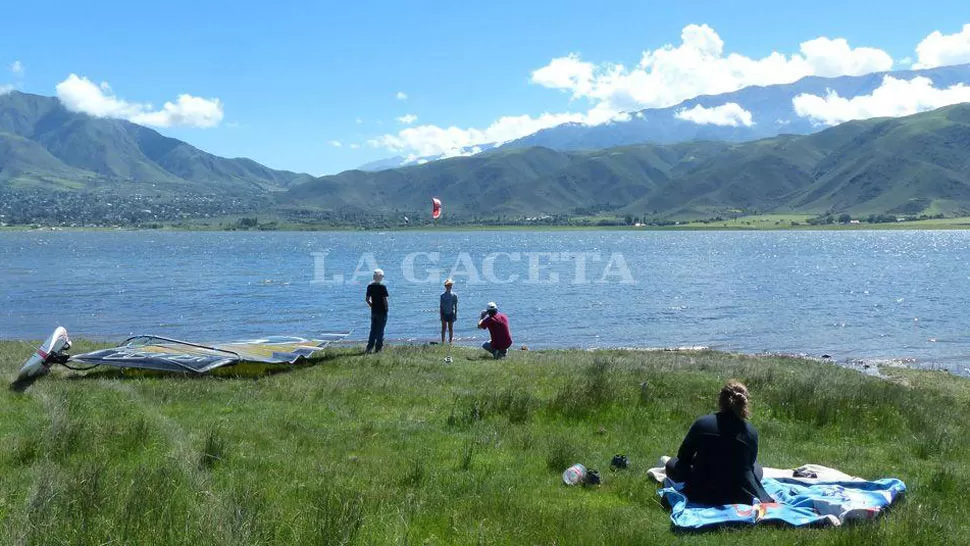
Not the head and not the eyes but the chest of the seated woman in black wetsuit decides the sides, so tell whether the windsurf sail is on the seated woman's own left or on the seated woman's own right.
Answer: on the seated woman's own left

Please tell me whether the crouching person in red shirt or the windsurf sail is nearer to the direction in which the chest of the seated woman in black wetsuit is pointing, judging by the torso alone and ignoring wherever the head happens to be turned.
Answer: the crouching person in red shirt

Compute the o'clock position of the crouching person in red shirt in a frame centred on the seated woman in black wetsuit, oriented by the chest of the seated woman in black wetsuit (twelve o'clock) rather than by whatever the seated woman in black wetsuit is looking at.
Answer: The crouching person in red shirt is roughly at 11 o'clock from the seated woman in black wetsuit.

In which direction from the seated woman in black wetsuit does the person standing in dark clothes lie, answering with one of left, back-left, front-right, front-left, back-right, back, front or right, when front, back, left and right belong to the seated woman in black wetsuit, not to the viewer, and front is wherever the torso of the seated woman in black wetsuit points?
front-left

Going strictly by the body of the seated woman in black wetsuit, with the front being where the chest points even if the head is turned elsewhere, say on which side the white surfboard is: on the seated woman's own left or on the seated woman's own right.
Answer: on the seated woman's own left

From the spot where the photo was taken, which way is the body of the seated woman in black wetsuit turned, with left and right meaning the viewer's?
facing away from the viewer
